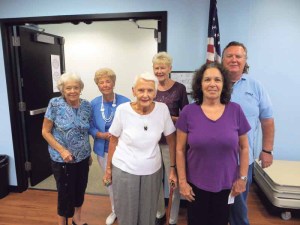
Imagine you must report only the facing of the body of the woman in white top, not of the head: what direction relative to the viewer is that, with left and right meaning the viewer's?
facing the viewer

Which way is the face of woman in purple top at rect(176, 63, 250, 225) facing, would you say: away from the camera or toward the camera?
toward the camera

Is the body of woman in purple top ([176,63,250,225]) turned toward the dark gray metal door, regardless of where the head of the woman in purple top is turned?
no

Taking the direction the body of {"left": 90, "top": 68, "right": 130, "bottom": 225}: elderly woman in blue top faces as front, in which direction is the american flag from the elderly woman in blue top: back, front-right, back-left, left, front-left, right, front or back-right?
left

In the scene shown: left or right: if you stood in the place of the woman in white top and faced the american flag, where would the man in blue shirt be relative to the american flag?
right

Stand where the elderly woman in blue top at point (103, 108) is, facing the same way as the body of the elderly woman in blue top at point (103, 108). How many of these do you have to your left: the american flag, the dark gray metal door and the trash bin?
1

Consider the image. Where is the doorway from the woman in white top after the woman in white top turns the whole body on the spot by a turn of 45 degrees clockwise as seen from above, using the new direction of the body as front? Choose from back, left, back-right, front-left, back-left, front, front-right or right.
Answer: right

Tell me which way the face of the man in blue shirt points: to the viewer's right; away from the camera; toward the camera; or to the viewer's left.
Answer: toward the camera

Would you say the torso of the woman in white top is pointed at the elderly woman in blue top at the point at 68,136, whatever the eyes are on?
no

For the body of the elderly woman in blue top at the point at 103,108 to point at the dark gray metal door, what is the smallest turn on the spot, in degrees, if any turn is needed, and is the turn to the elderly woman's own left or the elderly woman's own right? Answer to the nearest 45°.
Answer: approximately 135° to the elderly woman's own right

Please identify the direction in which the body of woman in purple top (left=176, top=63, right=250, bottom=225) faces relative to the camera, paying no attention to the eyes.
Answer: toward the camera

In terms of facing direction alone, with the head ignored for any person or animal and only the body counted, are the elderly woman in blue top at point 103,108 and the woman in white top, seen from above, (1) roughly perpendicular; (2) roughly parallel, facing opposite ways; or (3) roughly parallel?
roughly parallel

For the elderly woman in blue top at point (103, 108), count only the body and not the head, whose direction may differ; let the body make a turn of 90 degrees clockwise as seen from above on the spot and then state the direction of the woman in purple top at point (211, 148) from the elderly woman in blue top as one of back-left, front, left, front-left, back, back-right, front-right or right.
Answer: back-left

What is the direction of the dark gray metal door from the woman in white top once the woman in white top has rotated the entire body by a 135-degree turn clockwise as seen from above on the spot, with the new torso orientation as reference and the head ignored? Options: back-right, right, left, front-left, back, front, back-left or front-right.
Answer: front

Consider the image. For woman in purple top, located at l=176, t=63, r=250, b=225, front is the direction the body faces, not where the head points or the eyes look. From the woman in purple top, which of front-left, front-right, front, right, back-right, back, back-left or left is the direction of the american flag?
back

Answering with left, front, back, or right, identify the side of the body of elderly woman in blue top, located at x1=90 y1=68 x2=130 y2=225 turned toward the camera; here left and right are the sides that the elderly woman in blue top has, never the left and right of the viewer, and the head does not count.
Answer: front
